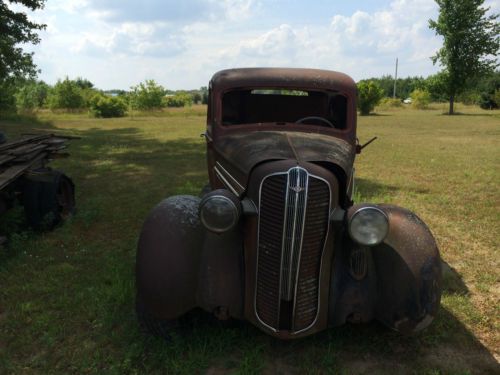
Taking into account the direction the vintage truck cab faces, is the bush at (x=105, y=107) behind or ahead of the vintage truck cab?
behind

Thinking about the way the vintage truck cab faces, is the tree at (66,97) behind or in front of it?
behind

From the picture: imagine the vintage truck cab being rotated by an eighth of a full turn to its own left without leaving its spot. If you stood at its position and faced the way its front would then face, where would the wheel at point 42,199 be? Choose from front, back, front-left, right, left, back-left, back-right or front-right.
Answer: back

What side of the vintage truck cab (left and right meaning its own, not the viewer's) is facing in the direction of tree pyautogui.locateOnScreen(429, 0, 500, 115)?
back

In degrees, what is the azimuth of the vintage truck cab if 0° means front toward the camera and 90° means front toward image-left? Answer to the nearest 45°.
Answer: approximately 0°

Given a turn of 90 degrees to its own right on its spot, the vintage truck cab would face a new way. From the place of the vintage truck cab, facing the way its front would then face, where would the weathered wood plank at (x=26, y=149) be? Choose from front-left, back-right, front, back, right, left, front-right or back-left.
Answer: front-right

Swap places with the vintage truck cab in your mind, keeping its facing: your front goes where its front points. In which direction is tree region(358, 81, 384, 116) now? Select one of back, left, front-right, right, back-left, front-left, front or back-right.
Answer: back

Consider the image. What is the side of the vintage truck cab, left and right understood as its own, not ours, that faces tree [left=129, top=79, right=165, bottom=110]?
back

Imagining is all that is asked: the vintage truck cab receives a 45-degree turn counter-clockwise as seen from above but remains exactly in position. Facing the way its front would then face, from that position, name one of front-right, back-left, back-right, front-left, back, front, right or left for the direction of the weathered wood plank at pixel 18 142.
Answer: back

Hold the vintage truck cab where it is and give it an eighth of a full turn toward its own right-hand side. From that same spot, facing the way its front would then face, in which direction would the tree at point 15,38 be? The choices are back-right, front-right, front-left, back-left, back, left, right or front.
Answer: right
